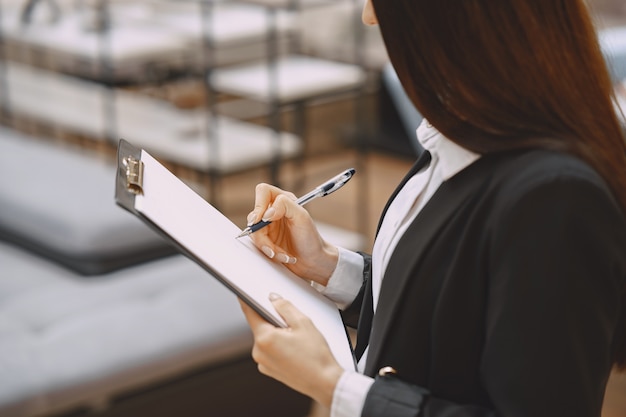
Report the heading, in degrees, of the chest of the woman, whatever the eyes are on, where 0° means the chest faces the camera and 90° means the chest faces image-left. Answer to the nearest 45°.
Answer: approximately 90°

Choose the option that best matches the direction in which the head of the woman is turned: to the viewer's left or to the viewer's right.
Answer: to the viewer's left
